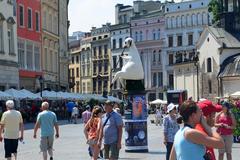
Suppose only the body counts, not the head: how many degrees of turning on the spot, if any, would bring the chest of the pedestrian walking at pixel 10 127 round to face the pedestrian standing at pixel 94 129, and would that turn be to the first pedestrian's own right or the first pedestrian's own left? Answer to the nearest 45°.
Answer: approximately 90° to the first pedestrian's own right

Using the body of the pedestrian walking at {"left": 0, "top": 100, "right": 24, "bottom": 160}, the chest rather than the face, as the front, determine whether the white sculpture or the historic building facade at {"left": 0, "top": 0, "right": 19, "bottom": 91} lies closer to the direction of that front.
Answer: the historic building facade

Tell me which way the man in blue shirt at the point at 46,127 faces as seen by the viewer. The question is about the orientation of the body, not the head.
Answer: away from the camera

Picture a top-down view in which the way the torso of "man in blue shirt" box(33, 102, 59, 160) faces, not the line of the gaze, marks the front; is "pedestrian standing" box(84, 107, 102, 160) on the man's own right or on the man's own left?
on the man's own right

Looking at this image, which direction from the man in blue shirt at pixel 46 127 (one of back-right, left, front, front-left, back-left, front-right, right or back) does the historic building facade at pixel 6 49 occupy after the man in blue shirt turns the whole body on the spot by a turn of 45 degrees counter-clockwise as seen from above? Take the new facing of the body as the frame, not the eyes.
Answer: front-right

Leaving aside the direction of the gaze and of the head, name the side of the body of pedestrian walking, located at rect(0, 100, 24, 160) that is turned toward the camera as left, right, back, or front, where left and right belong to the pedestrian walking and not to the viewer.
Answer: back

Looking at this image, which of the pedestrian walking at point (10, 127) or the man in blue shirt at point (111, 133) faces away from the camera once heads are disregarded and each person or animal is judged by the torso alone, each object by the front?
the pedestrian walking
